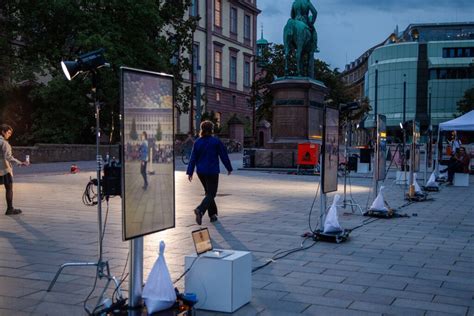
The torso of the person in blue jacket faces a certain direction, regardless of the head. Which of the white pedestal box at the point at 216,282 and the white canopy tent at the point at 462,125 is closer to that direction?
the white canopy tent

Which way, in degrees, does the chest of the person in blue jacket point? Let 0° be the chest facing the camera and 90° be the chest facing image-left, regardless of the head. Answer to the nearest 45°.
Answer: approximately 180°

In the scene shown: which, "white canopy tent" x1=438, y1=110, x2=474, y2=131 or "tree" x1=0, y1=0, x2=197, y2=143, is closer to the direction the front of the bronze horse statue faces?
the white canopy tent

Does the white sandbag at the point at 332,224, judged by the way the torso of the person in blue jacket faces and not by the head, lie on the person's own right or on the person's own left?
on the person's own right

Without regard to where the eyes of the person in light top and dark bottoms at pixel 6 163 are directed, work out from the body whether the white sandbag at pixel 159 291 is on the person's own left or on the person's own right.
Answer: on the person's own right

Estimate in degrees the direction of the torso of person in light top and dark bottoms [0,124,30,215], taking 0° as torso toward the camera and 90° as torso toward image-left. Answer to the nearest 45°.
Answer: approximately 270°

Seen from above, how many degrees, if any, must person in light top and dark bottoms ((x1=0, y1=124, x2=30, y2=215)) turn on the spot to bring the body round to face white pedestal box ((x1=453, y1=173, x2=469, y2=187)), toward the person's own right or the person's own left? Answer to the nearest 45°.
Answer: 0° — they already face it

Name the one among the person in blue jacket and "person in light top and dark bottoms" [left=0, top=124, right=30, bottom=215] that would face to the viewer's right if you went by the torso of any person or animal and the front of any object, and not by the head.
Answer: the person in light top and dark bottoms

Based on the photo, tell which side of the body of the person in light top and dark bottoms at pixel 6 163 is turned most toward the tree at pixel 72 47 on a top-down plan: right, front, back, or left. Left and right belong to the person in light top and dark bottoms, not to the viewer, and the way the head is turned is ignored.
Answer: left

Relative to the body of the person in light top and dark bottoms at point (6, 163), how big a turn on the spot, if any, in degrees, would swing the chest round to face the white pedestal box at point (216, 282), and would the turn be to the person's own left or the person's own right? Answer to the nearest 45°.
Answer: approximately 90° to the person's own right

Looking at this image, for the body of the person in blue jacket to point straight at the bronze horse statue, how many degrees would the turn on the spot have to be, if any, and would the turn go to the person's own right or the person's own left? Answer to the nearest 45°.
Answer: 0° — they already face it
